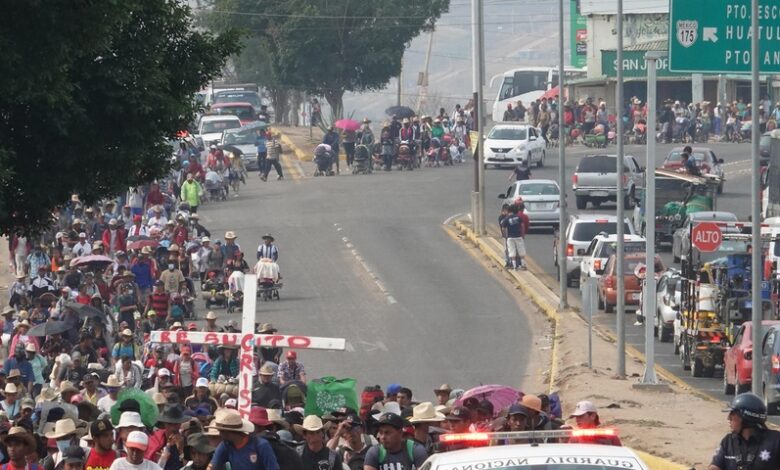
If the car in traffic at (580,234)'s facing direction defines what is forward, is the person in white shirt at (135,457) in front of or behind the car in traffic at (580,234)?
behind

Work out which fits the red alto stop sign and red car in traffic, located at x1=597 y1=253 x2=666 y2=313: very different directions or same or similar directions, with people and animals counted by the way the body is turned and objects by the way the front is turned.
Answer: very different directions

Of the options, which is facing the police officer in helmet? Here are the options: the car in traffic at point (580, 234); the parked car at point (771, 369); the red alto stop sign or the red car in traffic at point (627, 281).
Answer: the red alto stop sign

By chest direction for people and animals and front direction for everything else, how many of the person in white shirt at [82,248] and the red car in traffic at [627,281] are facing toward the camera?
1

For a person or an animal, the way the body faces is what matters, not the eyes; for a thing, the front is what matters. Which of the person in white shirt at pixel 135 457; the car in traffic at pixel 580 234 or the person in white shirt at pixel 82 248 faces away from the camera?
the car in traffic

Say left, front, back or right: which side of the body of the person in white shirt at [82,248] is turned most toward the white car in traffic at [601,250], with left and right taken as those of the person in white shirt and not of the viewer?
left

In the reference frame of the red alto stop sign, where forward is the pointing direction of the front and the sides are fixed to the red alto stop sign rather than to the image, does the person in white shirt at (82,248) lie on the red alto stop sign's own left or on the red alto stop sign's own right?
on the red alto stop sign's own right

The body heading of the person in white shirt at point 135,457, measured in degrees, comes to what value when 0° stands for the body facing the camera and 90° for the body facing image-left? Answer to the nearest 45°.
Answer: approximately 0°

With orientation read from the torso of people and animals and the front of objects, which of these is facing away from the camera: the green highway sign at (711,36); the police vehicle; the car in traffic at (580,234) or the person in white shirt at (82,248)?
the car in traffic

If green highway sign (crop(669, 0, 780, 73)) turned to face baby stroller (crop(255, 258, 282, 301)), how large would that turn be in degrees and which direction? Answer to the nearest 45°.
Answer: approximately 135° to its right

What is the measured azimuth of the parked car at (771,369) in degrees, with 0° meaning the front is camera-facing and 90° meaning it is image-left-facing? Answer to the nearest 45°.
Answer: approximately 180°
